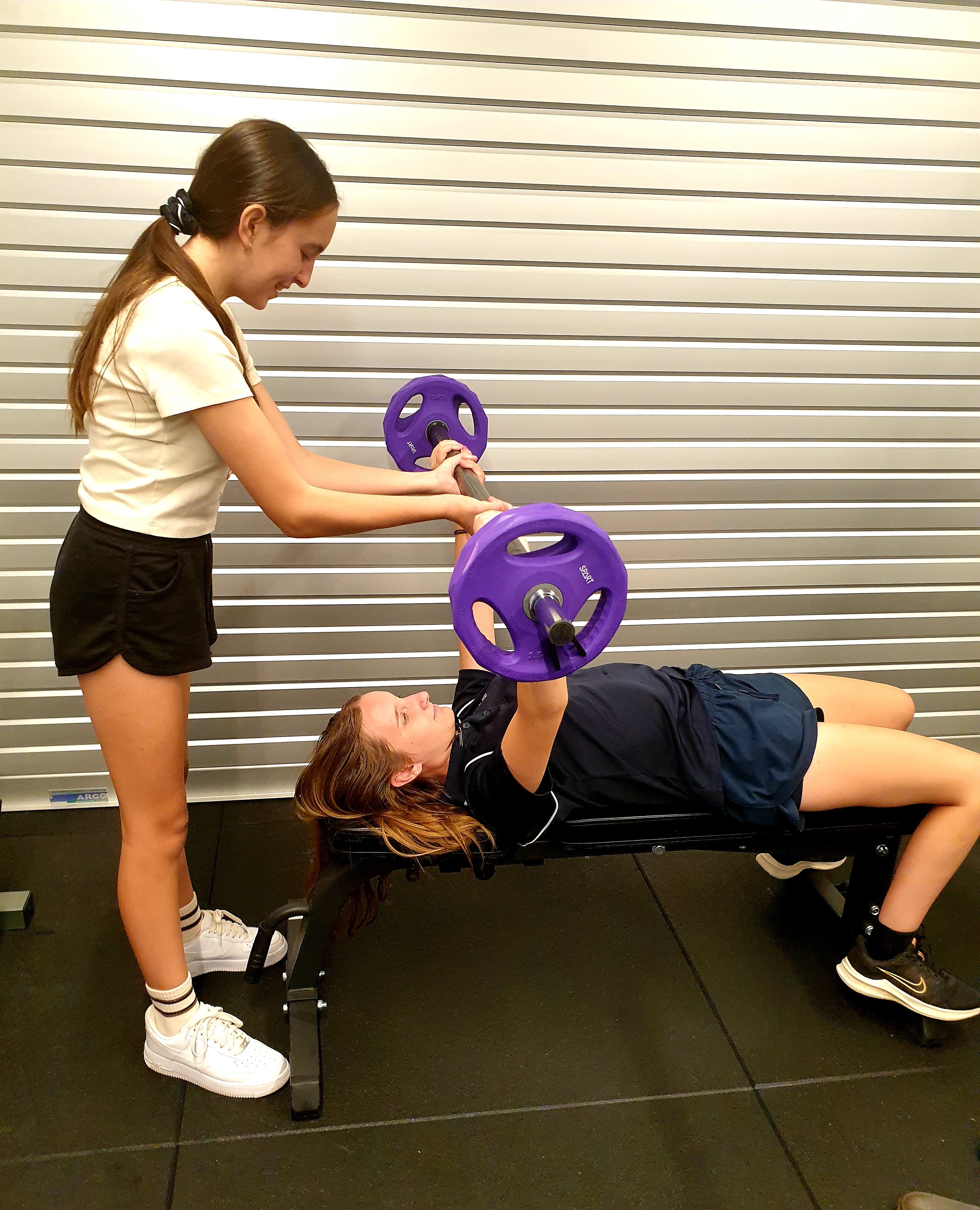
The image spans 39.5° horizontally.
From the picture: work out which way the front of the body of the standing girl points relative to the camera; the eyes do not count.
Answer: to the viewer's right

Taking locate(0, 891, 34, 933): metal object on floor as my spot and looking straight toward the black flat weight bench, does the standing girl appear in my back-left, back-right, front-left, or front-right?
front-right

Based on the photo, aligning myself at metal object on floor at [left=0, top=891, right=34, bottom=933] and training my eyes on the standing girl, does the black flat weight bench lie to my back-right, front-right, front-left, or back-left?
front-left

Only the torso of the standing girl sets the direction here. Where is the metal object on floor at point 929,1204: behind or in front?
in front

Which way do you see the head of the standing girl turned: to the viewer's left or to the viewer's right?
to the viewer's right

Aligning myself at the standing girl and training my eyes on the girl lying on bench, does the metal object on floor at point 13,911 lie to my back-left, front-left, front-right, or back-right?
back-left
